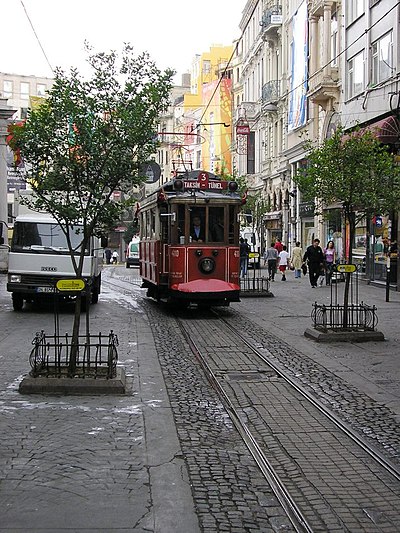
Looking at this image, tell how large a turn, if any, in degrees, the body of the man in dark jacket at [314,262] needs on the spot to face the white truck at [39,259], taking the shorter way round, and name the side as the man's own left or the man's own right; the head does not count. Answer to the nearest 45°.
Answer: approximately 45° to the man's own right

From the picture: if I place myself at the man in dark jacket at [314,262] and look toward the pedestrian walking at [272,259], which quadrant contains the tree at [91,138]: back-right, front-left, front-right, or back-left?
back-left

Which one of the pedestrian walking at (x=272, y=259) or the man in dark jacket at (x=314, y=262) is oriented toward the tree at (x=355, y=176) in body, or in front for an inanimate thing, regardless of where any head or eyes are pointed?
the man in dark jacket

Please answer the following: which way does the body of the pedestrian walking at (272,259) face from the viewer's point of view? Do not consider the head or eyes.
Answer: away from the camera

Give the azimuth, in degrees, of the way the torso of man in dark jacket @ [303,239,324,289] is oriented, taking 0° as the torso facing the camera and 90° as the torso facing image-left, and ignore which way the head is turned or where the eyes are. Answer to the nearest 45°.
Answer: approximately 0°

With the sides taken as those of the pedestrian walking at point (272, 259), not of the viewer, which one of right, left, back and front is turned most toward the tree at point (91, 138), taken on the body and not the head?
back

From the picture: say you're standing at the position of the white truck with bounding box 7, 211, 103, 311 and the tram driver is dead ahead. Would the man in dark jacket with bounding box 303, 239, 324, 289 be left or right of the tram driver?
left

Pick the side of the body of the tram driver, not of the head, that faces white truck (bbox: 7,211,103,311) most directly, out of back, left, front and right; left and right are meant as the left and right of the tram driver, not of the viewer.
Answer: right
